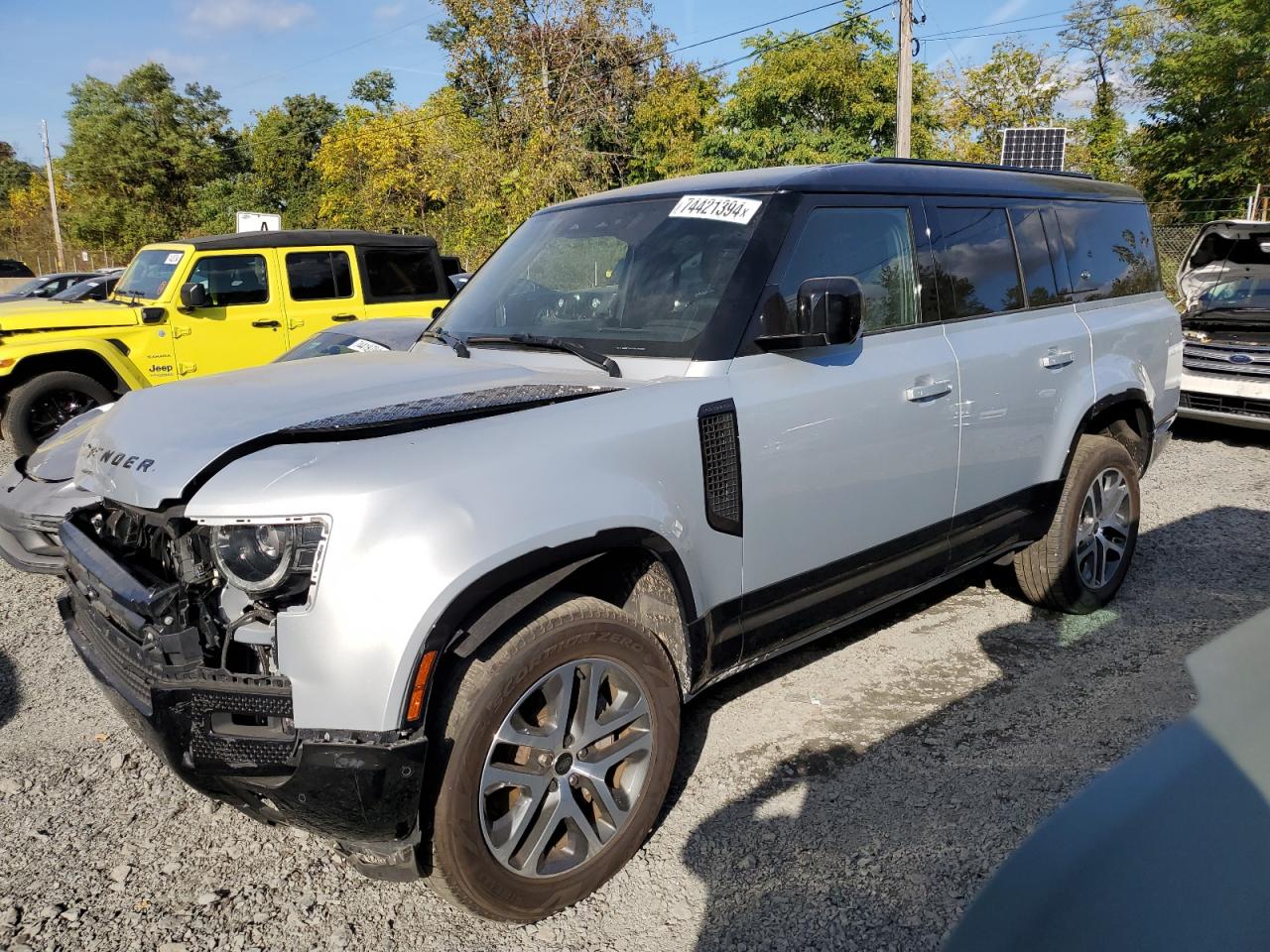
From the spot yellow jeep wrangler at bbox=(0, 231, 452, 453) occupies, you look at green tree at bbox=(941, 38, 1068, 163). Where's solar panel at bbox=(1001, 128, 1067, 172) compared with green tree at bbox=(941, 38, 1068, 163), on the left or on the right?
right

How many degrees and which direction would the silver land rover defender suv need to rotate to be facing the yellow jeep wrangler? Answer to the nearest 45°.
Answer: approximately 90° to its right

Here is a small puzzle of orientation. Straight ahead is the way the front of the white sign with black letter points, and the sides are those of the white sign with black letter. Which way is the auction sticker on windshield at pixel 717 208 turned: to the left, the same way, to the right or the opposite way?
to the right

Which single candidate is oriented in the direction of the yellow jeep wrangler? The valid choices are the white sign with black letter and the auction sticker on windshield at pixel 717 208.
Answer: the white sign with black letter

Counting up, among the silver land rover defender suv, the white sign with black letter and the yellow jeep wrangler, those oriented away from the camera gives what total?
0

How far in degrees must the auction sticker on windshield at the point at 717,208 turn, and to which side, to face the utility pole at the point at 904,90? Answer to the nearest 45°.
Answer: approximately 135° to its right

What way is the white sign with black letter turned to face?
toward the camera

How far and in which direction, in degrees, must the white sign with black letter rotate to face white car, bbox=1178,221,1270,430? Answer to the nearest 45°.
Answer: approximately 45° to its left

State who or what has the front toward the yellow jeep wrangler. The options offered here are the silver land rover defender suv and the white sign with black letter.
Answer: the white sign with black letter

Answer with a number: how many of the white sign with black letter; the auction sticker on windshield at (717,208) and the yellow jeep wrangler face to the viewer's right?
0

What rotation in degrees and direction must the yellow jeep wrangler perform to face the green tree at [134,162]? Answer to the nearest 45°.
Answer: approximately 135° to its right

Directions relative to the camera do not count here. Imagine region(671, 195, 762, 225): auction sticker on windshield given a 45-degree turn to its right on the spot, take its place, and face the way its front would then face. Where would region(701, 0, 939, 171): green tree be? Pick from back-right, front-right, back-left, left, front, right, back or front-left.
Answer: right

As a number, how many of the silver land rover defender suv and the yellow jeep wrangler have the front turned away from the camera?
0

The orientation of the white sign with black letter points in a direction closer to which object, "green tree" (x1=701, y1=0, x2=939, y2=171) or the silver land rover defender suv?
the silver land rover defender suv

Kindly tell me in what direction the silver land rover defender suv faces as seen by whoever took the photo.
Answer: facing the viewer and to the left of the viewer

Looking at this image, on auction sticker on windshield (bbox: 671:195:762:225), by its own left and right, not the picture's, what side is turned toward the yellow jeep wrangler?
right

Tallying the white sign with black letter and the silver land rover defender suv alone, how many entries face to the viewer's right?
0
